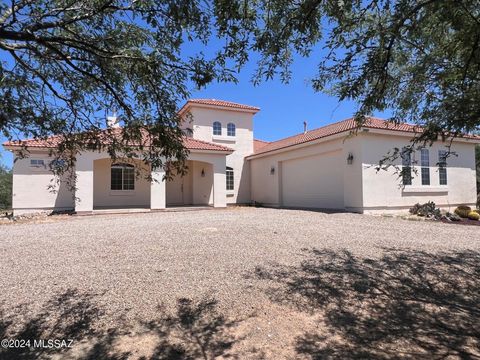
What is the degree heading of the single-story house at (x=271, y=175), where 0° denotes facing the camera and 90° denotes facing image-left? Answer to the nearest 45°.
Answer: approximately 0°

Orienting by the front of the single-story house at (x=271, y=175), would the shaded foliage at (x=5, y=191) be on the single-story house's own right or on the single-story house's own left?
on the single-story house's own right

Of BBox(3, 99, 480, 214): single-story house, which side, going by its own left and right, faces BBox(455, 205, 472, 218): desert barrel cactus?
left

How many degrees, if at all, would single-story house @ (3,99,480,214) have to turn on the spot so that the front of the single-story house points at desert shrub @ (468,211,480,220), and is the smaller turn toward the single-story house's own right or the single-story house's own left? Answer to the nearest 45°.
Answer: approximately 90° to the single-story house's own left
